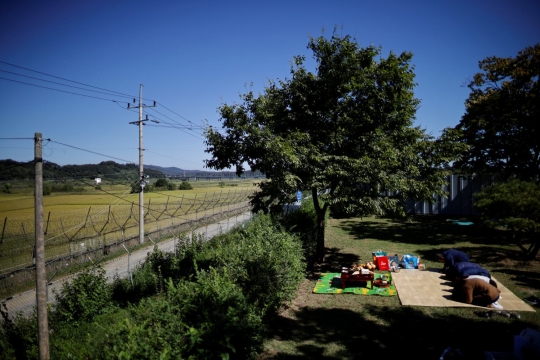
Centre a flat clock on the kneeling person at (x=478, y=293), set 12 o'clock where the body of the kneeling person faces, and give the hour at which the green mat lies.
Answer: The green mat is roughly at 12 o'clock from the kneeling person.

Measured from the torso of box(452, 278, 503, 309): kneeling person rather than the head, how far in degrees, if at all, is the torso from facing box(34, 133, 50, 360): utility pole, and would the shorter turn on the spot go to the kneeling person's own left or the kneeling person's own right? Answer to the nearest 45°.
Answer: approximately 45° to the kneeling person's own left

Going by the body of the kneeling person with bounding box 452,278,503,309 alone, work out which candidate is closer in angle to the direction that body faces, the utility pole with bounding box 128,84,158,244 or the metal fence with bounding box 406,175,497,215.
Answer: the utility pole

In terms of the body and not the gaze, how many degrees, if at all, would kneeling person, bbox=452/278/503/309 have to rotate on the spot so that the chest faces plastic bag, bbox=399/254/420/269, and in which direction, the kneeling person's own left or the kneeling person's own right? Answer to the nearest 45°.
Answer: approximately 45° to the kneeling person's own right

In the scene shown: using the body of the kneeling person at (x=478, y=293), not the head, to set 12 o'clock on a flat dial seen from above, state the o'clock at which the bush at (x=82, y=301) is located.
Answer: The bush is roughly at 11 o'clock from the kneeling person.

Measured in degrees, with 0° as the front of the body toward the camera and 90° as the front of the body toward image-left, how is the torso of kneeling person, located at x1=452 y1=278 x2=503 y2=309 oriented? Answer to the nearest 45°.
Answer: approximately 90°

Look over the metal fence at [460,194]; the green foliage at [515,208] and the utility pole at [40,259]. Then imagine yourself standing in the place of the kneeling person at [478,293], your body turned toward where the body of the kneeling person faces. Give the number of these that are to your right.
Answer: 2

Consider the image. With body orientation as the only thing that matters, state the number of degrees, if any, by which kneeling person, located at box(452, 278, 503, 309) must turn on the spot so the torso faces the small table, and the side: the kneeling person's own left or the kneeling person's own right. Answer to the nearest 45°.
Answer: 0° — they already face it

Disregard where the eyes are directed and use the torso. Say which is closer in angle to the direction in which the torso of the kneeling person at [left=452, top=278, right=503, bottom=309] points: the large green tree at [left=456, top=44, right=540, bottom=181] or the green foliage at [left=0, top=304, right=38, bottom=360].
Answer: the green foliage

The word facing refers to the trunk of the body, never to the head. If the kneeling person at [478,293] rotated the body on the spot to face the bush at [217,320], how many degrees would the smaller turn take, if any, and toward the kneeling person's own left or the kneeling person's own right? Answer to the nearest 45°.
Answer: approximately 45° to the kneeling person's own left
